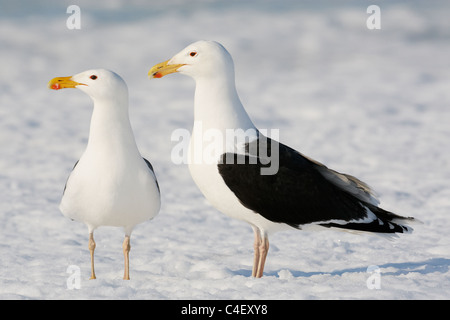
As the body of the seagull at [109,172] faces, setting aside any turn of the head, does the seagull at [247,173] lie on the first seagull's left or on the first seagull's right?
on the first seagull's left

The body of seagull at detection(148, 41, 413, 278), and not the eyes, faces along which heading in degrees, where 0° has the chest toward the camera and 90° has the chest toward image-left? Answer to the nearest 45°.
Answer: approximately 90°

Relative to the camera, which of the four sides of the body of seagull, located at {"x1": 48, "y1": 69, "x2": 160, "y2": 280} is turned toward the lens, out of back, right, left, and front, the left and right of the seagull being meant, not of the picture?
front

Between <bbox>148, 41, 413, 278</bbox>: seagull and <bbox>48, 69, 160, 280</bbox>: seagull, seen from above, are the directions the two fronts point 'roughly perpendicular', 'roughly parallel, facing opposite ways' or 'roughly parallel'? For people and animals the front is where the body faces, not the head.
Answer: roughly perpendicular

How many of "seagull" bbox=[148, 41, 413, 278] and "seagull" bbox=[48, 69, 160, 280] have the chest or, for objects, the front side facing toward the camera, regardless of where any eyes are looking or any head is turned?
1

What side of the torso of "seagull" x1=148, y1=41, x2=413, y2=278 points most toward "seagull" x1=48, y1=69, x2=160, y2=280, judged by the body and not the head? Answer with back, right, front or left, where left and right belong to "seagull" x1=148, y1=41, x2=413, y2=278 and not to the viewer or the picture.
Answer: front
